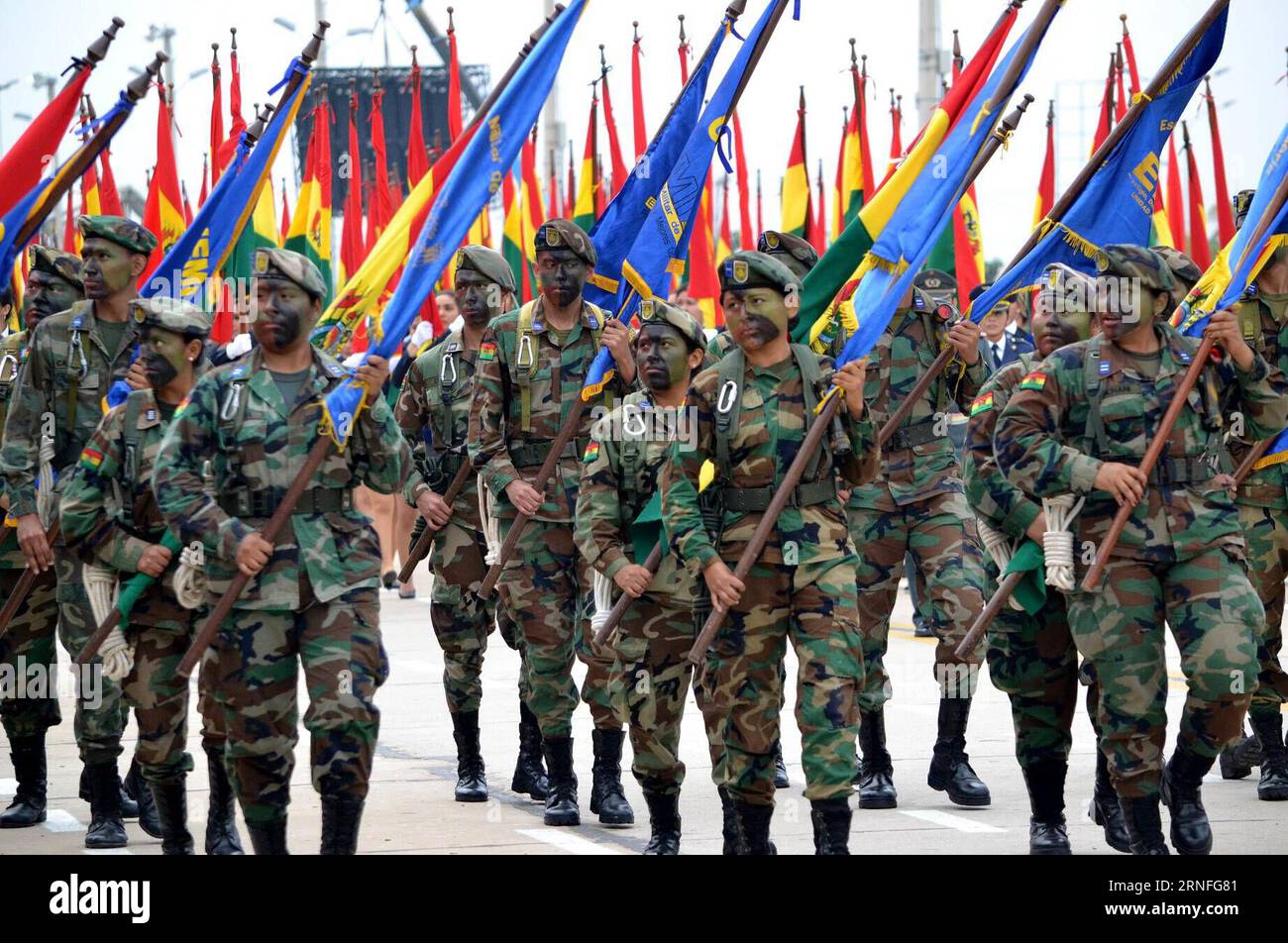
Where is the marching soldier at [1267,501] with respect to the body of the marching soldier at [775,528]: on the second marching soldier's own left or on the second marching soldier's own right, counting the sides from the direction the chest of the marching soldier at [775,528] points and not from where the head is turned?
on the second marching soldier's own left

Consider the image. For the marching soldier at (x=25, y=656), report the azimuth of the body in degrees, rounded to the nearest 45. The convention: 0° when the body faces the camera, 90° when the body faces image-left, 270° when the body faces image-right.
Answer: approximately 45°

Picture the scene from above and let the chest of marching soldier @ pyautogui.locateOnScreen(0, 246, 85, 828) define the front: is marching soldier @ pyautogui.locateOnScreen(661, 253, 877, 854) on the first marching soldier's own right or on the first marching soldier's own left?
on the first marching soldier's own left

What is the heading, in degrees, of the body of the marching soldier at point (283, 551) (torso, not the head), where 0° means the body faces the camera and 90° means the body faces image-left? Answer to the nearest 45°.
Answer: approximately 0°

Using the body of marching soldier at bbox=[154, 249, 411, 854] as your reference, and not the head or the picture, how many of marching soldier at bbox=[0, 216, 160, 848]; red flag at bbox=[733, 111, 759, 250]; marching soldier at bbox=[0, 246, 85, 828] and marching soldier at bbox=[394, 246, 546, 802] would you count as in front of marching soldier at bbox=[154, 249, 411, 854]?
0

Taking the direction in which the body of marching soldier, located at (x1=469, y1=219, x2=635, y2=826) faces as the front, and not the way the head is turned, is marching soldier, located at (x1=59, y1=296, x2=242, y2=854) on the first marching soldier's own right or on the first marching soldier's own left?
on the first marching soldier's own right

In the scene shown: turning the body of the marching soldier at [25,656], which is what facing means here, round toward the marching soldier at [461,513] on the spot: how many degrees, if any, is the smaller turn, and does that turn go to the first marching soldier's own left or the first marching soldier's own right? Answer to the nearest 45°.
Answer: approximately 135° to the first marching soldier's own left

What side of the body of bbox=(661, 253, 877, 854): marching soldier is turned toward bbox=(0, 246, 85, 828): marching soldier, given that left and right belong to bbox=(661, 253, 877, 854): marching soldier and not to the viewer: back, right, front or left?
right

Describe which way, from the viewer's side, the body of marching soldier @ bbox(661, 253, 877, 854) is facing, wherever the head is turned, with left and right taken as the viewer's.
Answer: facing the viewer

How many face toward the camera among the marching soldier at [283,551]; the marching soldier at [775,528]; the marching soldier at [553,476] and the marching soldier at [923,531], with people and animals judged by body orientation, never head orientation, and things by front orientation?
4

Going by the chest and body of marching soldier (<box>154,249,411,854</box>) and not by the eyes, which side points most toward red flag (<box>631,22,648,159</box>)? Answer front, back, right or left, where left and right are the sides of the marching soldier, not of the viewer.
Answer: back

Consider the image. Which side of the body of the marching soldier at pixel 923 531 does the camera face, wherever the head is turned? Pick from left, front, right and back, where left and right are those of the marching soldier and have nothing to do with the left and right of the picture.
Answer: front

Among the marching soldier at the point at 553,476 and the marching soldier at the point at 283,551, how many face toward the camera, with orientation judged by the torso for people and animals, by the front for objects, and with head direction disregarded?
2

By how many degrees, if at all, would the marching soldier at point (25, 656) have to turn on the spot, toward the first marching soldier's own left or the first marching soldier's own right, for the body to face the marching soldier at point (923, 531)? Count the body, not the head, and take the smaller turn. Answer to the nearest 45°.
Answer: approximately 135° to the first marching soldier's own left

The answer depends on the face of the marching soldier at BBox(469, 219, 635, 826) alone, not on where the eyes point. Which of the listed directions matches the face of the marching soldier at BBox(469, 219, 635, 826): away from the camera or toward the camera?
toward the camera

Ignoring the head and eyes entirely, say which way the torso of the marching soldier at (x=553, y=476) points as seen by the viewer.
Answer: toward the camera
